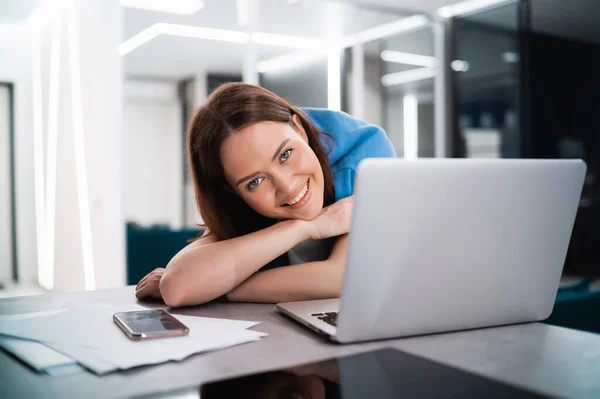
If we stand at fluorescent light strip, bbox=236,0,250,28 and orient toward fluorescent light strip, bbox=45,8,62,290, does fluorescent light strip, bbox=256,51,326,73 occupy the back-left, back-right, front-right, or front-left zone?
back-right

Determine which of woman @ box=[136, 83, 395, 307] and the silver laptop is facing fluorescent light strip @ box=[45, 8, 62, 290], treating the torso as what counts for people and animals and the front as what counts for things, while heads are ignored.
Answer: the silver laptop

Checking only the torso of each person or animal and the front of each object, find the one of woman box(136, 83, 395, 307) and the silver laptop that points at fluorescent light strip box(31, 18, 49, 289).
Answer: the silver laptop

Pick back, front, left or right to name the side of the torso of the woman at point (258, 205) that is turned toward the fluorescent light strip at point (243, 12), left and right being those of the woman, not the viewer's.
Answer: back

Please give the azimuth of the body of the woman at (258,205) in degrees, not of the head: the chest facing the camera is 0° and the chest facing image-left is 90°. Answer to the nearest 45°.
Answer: approximately 0°

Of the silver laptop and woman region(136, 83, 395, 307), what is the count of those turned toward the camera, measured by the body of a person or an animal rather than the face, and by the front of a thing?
1

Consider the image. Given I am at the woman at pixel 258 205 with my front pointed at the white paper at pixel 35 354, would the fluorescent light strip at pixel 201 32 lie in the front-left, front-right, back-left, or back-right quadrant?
back-right

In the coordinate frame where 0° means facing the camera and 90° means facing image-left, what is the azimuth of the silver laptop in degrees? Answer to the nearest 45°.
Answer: approximately 135°

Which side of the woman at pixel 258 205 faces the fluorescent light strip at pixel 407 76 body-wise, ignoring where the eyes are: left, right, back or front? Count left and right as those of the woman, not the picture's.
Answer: back

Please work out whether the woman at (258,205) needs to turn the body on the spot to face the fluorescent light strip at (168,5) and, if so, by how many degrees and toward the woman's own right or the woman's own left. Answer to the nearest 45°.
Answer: approximately 180°

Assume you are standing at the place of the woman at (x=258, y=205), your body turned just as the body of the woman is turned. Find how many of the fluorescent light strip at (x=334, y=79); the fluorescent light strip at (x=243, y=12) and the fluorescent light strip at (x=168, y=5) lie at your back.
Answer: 3

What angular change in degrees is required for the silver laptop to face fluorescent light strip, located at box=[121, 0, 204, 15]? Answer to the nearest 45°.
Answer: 0° — it already faces it

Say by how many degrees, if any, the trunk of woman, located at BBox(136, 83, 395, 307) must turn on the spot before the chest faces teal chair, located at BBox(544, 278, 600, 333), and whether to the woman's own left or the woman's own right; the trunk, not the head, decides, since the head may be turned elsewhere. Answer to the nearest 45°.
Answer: approximately 90° to the woman's own left
